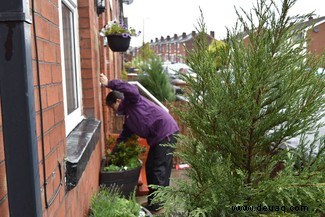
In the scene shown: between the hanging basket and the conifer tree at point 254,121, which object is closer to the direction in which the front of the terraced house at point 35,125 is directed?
the conifer tree

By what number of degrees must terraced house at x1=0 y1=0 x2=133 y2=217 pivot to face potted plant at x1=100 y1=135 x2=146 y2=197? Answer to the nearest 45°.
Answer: approximately 90° to its left

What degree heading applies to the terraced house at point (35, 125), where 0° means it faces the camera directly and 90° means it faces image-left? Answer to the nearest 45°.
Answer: approximately 270°

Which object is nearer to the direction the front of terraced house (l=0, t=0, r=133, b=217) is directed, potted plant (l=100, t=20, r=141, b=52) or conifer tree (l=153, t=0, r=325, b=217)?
the conifer tree

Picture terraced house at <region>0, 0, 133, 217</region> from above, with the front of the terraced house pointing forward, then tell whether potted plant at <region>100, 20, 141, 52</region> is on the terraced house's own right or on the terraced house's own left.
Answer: on the terraced house's own left

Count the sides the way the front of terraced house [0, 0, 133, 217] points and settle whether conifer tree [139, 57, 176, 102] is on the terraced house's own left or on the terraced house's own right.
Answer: on the terraced house's own left
